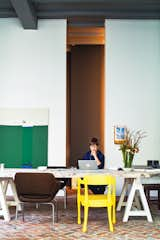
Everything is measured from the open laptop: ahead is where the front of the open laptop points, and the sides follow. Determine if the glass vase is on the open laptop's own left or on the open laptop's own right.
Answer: on the open laptop's own right

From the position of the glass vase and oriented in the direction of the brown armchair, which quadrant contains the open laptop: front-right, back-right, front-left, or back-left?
front-right

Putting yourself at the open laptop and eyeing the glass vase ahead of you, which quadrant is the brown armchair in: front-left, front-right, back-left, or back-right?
back-right

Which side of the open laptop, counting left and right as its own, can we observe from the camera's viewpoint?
back

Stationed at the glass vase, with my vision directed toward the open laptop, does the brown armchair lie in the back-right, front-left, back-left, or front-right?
front-left

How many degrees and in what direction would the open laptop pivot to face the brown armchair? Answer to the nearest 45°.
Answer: approximately 135° to its left
